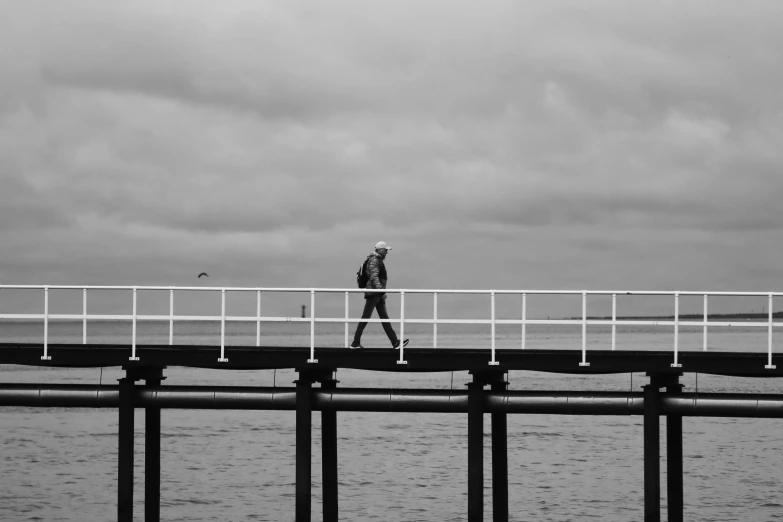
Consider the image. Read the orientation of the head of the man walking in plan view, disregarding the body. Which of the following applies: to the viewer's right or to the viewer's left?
to the viewer's right

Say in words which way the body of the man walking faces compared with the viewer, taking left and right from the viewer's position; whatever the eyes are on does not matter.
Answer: facing to the right of the viewer
